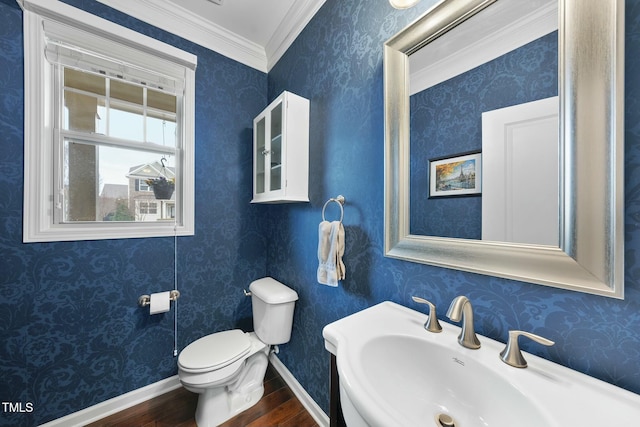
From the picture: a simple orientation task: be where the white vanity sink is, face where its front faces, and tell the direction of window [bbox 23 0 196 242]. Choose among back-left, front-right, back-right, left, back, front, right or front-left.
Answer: front-right

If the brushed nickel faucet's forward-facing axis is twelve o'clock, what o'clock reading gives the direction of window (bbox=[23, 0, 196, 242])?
The window is roughly at 1 o'clock from the brushed nickel faucet.

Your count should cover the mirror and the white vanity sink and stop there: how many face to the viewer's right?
0

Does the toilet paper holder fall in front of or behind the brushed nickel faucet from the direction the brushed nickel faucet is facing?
in front

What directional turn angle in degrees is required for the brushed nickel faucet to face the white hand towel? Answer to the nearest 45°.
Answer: approximately 45° to its right

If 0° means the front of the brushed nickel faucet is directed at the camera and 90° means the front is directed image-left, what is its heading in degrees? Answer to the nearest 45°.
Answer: approximately 45°

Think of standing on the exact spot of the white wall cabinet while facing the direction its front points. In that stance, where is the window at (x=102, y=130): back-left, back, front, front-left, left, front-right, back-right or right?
front-right

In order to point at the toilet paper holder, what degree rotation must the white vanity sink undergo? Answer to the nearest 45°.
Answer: approximately 45° to its right

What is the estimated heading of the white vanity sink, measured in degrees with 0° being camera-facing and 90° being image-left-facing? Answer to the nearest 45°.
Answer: approximately 45°
